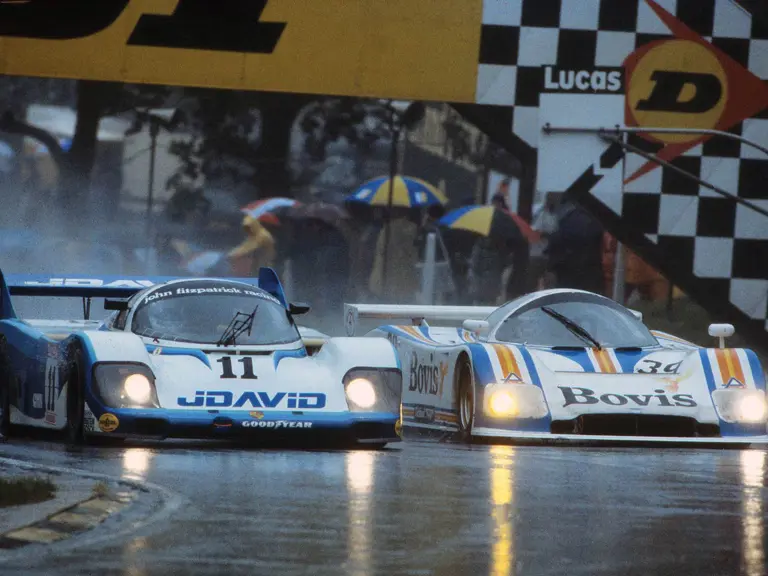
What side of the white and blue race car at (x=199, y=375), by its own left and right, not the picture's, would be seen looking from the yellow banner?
back

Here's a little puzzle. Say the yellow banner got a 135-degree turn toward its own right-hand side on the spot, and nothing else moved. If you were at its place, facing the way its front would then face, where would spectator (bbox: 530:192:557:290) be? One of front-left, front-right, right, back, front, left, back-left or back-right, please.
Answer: back-right

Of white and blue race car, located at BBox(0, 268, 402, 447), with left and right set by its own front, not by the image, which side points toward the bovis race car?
left

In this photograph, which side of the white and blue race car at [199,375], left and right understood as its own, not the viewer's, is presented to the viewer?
front

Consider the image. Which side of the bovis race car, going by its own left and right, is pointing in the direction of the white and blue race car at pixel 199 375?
right

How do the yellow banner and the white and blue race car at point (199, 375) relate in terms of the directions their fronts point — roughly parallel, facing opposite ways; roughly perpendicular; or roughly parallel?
roughly parallel

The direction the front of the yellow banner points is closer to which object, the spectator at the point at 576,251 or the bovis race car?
the bovis race car

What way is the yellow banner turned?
toward the camera

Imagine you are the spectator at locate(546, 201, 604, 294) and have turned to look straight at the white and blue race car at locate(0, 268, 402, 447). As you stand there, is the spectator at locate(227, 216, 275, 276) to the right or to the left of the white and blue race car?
right

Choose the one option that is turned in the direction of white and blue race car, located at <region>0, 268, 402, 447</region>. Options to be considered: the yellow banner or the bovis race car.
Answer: the yellow banner

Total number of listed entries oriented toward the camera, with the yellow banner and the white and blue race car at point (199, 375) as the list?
2

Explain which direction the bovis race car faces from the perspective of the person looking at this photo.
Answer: facing the viewer and to the right of the viewer
